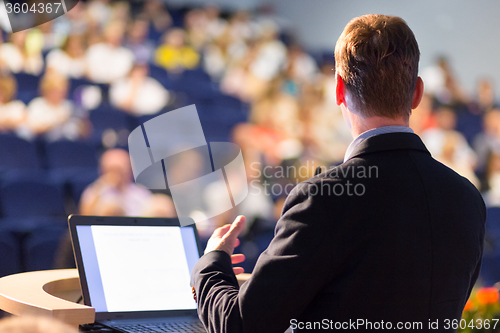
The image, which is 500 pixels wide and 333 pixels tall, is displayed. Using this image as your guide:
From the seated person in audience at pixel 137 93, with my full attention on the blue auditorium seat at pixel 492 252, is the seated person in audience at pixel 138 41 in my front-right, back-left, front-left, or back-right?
back-left

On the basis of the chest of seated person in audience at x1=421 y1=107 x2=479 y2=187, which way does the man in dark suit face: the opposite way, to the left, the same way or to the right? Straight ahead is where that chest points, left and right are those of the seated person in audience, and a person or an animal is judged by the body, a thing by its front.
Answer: the opposite way

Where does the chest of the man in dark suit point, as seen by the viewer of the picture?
away from the camera

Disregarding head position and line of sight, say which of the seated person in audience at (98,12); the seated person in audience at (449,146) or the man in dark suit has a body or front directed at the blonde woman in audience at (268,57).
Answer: the man in dark suit

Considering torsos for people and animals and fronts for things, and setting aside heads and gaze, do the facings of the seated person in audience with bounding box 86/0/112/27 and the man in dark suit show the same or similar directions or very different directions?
very different directions

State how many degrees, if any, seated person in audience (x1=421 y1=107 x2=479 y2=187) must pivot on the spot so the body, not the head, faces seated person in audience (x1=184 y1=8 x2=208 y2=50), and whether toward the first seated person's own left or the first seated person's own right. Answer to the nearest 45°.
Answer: approximately 90° to the first seated person's own right

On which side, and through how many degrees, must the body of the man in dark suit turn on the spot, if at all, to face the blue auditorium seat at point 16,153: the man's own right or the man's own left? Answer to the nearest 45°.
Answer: approximately 45° to the man's own left

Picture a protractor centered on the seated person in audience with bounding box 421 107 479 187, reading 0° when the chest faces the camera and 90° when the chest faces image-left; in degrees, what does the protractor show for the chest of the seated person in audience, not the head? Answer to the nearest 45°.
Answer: approximately 0°

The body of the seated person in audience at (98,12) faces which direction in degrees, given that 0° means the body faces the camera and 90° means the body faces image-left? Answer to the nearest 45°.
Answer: approximately 0°

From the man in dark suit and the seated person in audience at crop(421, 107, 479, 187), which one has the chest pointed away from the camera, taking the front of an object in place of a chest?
the man in dark suit
